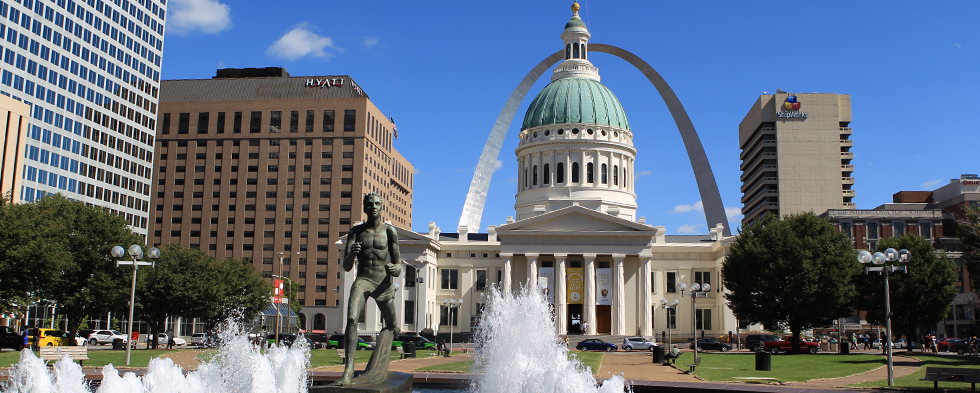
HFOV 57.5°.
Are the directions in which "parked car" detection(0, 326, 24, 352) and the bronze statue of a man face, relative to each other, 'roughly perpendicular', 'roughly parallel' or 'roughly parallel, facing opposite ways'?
roughly perpendicular

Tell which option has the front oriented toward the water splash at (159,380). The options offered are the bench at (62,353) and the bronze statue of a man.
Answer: the bench

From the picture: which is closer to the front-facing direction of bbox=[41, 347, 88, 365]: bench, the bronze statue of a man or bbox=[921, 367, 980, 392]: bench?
the bronze statue of a man

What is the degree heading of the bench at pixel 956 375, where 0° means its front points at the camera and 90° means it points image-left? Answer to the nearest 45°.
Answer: approximately 0°

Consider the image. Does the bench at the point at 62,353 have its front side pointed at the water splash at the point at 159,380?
yes

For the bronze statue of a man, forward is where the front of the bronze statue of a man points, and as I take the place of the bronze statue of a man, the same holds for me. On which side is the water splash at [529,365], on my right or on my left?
on my left
